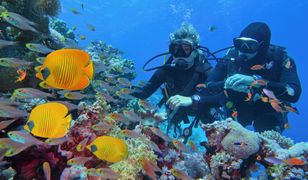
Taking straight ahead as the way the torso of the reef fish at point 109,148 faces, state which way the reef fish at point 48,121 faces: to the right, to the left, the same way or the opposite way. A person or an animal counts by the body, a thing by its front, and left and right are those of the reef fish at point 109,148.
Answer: the same way

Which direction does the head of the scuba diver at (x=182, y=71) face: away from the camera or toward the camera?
toward the camera

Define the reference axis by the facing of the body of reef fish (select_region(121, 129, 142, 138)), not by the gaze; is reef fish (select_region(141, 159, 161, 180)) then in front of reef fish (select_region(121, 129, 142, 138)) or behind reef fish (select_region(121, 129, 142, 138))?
behind

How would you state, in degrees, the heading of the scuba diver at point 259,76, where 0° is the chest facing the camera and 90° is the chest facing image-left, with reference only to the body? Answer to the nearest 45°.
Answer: approximately 45°

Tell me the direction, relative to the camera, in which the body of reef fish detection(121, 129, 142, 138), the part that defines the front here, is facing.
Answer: to the viewer's left

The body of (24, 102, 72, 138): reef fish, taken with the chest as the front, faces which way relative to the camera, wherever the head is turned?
to the viewer's left

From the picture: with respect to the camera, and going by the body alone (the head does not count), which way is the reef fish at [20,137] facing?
to the viewer's left

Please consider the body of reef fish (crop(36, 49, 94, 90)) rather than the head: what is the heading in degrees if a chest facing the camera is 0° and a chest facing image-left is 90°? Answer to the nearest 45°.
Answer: approximately 90°

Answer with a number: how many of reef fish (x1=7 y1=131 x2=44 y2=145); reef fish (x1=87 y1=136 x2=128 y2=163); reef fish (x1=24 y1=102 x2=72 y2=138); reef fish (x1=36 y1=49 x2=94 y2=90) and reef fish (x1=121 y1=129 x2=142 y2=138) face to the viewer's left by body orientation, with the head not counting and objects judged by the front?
5
